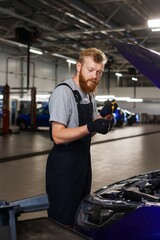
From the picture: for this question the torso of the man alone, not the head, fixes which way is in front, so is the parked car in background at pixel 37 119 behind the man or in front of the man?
behind

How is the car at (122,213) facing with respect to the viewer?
to the viewer's left

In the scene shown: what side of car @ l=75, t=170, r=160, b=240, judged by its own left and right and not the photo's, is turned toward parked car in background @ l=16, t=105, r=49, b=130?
right

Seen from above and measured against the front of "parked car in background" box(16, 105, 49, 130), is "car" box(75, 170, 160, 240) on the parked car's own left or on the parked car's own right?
on the parked car's own left

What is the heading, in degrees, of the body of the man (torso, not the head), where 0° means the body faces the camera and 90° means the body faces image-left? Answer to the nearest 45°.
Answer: approximately 315°

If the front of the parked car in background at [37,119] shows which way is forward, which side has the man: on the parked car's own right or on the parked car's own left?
on the parked car's own left

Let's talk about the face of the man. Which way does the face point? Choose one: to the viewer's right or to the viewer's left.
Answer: to the viewer's right
